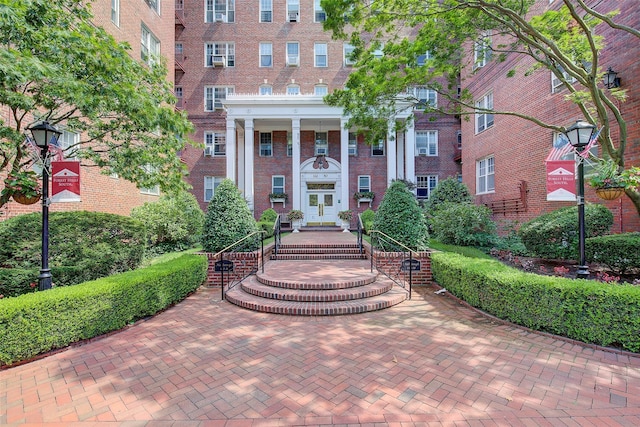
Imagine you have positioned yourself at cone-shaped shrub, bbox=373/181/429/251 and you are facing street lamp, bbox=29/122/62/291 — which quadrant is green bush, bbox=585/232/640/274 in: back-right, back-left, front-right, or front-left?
back-left

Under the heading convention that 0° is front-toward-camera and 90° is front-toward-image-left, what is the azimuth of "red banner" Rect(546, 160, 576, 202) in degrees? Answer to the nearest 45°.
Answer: approximately 0°

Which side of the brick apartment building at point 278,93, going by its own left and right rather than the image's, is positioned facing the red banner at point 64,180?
front

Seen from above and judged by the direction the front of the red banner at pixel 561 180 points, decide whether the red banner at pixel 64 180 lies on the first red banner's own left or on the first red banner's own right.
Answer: on the first red banner's own right

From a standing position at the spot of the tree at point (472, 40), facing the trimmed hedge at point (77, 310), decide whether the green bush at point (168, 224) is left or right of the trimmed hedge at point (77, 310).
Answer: right

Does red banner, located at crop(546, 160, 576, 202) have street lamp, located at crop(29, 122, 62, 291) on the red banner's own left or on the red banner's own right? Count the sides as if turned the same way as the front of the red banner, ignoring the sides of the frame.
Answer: on the red banner's own right

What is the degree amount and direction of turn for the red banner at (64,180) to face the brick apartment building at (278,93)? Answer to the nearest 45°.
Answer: approximately 135° to its left

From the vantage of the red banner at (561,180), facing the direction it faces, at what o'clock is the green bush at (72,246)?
The green bush is roughly at 2 o'clock from the red banner.

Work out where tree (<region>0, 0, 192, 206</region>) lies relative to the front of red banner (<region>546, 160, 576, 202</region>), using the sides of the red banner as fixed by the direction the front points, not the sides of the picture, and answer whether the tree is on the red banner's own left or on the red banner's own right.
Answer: on the red banner's own right
